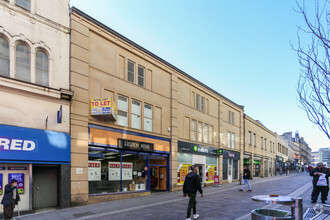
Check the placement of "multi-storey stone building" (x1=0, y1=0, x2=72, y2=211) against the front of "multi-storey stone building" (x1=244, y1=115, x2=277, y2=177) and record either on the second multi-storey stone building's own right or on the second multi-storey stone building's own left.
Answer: on the second multi-storey stone building's own right

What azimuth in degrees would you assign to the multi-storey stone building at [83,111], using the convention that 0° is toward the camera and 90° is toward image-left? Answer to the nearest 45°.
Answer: approximately 315°

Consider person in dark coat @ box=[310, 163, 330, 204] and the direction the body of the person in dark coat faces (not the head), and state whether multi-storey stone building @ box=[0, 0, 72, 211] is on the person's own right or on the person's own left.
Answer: on the person's own right

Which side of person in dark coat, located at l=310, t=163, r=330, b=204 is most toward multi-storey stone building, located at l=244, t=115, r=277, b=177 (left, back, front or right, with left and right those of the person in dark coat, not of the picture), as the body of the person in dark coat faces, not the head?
back

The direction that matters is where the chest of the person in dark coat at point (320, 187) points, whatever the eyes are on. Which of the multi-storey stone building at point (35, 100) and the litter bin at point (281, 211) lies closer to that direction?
the litter bin

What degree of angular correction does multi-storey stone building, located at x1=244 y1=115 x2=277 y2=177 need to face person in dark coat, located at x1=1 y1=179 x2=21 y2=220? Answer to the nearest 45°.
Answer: approximately 45° to its right
